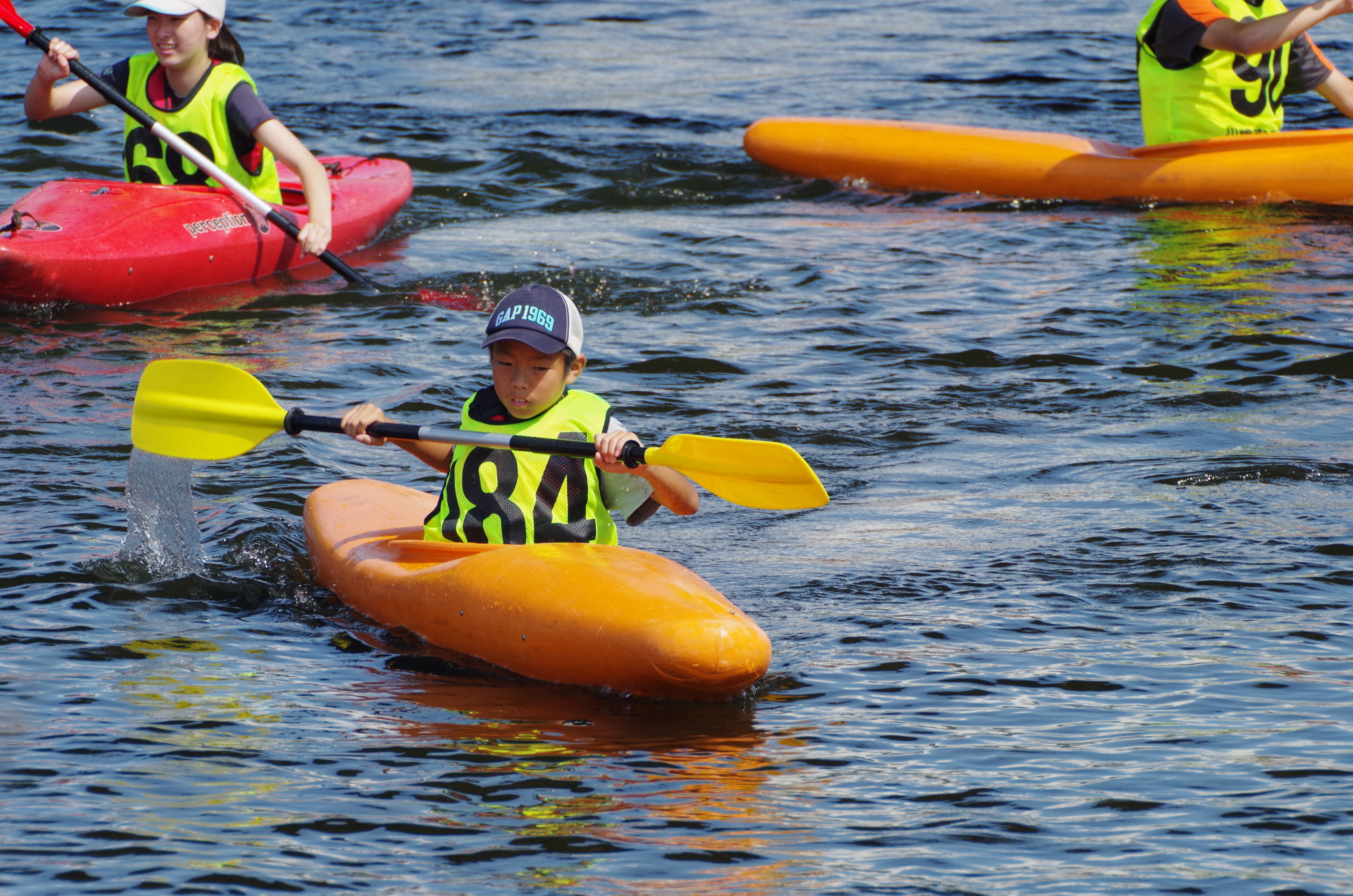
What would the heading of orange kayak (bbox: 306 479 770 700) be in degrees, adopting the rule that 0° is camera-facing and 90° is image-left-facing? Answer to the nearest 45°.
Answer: approximately 315°

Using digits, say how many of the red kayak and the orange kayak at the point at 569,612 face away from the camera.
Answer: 0

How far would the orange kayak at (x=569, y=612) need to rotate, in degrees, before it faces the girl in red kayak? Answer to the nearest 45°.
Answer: approximately 135° to its left

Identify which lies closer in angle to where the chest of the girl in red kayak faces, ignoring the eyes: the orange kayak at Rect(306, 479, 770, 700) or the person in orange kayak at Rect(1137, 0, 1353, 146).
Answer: the orange kayak
